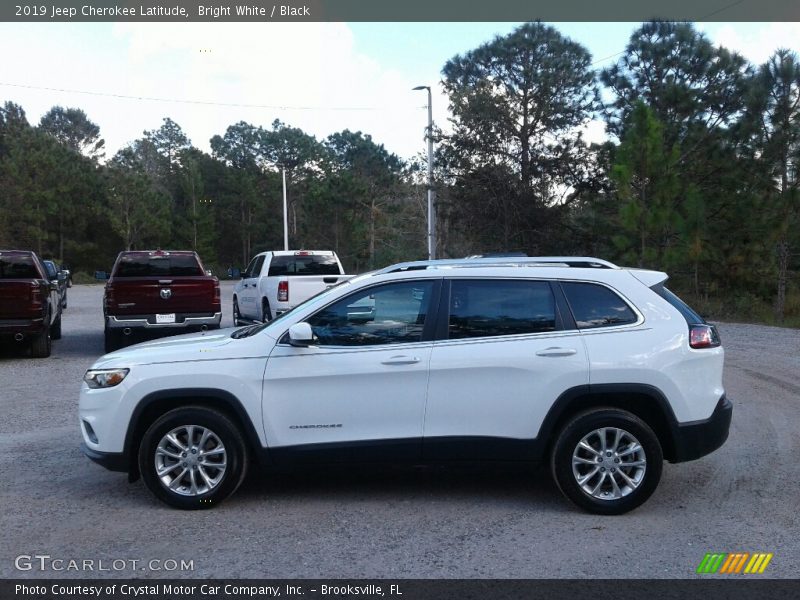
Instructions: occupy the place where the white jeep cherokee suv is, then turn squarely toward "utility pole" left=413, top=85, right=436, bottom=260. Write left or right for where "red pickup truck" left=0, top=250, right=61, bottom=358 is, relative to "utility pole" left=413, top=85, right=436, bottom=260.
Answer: left

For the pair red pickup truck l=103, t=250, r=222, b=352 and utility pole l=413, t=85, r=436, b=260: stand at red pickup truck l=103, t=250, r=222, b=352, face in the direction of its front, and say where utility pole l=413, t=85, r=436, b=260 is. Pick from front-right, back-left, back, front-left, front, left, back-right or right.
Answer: front-right

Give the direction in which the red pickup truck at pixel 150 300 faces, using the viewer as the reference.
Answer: facing away from the viewer

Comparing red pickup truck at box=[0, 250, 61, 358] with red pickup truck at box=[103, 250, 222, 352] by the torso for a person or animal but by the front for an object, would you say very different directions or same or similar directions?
same or similar directions

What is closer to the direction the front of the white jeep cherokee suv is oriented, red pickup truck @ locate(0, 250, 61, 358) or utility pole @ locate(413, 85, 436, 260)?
the red pickup truck

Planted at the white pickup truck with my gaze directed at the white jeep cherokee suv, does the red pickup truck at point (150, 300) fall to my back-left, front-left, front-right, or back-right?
front-right

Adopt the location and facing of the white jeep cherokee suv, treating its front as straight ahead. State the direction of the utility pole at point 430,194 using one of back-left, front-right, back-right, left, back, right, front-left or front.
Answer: right

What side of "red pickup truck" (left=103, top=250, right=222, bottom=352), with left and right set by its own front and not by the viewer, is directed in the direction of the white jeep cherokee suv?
back

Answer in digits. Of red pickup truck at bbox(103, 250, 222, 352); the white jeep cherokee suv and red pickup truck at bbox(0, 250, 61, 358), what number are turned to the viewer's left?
1

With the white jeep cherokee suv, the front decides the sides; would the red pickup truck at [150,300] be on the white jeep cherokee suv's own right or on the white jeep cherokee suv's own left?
on the white jeep cherokee suv's own right

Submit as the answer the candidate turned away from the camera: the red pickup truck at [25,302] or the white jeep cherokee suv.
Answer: the red pickup truck

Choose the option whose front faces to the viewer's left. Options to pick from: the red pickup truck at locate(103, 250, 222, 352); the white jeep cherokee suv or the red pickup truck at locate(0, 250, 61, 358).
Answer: the white jeep cherokee suv

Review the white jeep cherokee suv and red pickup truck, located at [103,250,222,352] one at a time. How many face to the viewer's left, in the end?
1

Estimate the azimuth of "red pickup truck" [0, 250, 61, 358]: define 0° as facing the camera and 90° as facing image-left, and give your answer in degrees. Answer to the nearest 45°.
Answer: approximately 180°

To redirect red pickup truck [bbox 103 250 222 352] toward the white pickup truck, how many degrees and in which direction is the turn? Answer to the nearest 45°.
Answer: approximately 45° to its right

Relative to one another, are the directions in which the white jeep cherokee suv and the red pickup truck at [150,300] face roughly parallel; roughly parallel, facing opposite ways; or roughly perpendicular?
roughly perpendicular

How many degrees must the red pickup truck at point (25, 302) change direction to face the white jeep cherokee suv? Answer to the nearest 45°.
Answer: approximately 180°

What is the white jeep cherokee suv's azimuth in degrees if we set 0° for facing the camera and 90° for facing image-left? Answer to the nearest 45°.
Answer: approximately 90°

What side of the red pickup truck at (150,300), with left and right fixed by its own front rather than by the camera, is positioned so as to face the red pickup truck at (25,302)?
left
